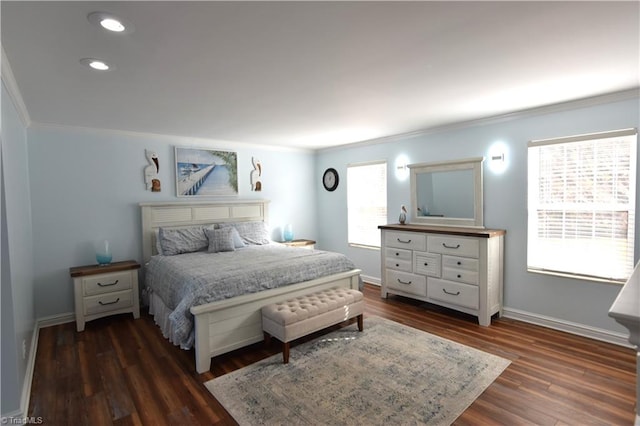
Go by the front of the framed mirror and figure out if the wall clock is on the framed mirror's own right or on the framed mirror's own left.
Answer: on the framed mirror's own right

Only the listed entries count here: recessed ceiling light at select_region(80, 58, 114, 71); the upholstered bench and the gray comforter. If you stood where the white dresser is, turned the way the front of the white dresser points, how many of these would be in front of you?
3

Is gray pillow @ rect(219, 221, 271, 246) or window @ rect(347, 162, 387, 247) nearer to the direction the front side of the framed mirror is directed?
the gray pillow

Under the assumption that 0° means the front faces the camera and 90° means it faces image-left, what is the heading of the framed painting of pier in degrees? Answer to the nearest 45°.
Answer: approximately 315°

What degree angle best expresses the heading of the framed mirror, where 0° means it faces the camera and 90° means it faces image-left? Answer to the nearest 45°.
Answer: approximately 45°

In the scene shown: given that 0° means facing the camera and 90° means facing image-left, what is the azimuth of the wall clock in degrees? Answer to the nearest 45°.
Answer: approximately 45°

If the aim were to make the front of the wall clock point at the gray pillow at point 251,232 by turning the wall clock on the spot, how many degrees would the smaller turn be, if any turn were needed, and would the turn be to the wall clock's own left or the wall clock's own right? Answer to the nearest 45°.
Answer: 0° — it already faces it

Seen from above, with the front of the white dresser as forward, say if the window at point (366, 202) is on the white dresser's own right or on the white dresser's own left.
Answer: on the white dresser's own right
